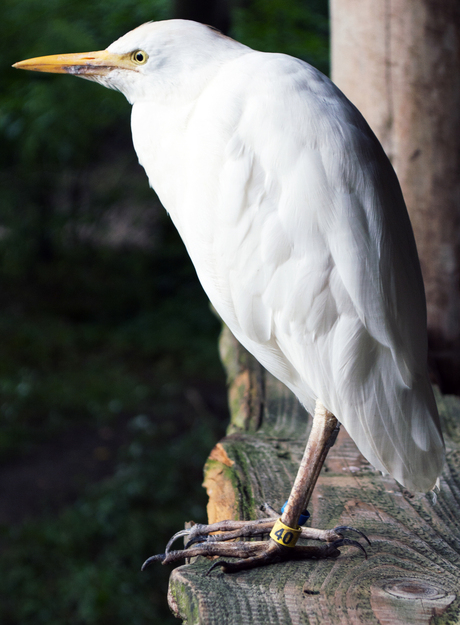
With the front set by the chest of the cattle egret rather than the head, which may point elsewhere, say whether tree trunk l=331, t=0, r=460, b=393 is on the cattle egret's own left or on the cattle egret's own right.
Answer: on the cattle egret's own right

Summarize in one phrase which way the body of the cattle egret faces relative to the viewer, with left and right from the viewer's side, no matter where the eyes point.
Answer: facing to the left of the viewer
